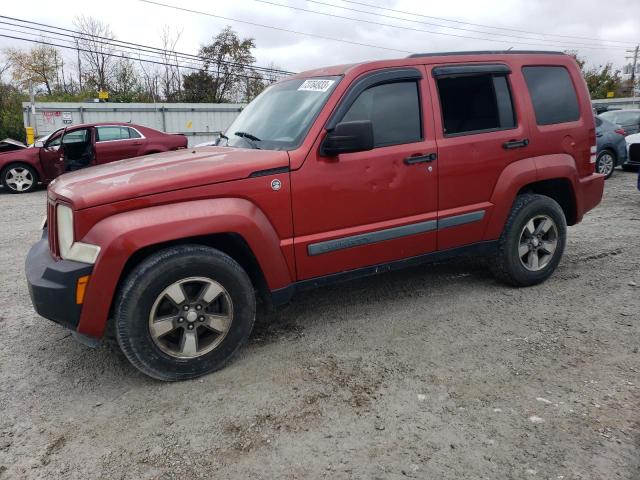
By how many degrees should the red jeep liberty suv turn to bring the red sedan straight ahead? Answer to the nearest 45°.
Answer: approximately 90° to its right

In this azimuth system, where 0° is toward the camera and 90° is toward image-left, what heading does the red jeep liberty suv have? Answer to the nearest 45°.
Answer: approximately 45°

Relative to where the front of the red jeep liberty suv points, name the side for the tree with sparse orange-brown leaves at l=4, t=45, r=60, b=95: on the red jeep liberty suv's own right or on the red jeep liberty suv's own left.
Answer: on the red jeep liberty suv's own right

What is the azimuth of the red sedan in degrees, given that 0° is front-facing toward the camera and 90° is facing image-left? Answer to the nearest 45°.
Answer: approximately 90°

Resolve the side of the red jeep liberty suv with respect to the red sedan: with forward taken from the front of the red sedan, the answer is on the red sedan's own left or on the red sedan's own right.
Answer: on the red sedan's own left

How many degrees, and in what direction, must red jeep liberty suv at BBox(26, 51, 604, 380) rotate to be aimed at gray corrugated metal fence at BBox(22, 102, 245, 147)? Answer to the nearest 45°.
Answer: approximately 135° to its right
